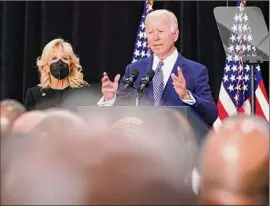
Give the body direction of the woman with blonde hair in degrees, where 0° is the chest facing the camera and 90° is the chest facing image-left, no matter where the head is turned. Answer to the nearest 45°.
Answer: approximately 0°

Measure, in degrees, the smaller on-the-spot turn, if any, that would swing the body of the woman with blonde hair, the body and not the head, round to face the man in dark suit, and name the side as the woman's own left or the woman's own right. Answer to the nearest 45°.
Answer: approximately 45° to the woman's own left

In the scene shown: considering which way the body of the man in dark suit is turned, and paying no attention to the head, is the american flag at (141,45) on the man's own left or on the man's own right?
on the man's own right

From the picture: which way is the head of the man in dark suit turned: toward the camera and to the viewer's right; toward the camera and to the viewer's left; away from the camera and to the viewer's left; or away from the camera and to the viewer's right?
toward the camera and to the viewer's left

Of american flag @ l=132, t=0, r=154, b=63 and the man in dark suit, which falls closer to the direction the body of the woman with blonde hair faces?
the man in dark suit

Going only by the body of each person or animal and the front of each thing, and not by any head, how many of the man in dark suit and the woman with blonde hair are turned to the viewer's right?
0

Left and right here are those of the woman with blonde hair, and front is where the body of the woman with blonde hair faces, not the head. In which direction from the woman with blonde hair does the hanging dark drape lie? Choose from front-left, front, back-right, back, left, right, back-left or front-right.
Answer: back
